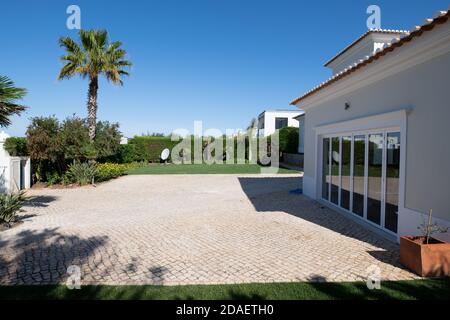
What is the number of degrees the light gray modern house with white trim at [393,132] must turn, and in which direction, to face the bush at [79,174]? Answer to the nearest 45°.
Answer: approximately 45° to its right

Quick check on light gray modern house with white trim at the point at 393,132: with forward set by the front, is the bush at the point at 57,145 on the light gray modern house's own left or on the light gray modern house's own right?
on the light gray modern house's own right

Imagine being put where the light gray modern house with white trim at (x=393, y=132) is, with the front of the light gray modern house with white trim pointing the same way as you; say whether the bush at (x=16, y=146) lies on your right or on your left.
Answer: on your right

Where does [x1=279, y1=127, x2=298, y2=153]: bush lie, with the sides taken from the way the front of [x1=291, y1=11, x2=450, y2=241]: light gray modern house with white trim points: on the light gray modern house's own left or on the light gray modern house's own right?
on the light gray modern house's own right

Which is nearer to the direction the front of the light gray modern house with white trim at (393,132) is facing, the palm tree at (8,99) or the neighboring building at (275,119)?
the palm tree

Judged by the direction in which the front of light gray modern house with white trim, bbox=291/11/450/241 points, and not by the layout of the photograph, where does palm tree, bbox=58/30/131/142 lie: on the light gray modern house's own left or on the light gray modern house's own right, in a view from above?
on the light gray modern house's own right

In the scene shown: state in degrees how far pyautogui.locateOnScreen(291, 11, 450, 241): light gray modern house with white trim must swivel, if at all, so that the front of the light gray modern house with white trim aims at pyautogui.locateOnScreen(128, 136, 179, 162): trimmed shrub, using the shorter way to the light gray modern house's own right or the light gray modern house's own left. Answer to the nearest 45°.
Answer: approximately 90° to the light gray modern house's own right

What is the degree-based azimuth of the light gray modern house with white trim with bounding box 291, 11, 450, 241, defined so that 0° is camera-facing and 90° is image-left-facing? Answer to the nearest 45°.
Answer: approximately 45°

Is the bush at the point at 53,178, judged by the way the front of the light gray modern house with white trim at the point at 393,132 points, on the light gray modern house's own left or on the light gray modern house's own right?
on the light gray modern house's own right

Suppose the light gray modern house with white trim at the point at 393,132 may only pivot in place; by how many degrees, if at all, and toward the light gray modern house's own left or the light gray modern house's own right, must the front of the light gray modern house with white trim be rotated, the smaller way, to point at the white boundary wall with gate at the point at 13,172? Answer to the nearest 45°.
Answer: approximately 45° to the light gray modern house's own right
